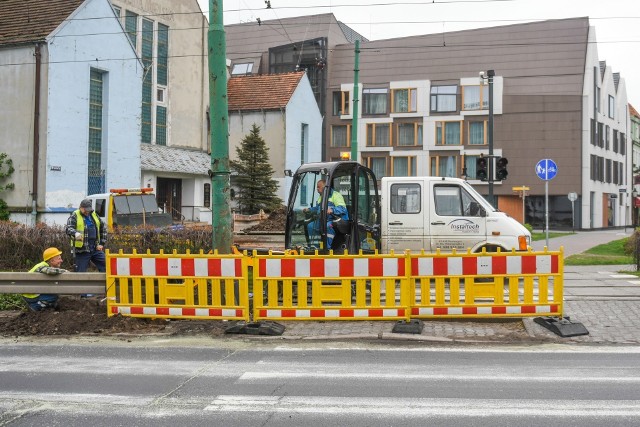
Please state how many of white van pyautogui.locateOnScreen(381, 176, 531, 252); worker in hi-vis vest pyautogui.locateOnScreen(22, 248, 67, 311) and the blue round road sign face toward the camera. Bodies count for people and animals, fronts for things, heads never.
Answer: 1

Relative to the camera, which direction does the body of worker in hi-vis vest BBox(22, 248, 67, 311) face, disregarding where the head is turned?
to the viewer's right

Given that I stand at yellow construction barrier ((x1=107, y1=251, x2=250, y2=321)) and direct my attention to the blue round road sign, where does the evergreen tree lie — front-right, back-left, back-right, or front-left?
front-left

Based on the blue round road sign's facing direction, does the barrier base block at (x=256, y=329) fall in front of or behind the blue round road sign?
in front

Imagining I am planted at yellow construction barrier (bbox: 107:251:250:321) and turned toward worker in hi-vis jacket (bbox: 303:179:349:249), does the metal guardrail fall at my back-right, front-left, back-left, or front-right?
back-left

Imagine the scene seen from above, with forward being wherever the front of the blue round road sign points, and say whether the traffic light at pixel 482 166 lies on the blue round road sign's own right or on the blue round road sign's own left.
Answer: on the blue round road sign's own right

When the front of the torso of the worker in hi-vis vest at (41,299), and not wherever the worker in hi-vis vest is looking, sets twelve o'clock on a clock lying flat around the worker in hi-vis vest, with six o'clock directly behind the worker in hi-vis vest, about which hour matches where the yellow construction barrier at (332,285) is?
The yellow construction barrier is roughly at 1 o'clock from the worker in hi-vis vest.

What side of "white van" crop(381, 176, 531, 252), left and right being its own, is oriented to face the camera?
right

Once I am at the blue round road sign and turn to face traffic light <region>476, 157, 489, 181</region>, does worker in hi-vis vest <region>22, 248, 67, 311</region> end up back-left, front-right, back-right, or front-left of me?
front-left

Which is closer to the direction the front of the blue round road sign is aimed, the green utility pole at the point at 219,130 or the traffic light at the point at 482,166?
the green utility pole

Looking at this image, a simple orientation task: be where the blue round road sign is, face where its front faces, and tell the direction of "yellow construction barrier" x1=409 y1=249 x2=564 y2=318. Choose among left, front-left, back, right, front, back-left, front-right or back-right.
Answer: front

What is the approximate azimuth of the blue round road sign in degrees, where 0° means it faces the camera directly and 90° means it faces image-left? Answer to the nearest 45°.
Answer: approximately 0°

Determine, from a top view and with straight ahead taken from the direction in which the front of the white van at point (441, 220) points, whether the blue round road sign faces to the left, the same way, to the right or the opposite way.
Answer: to the right
